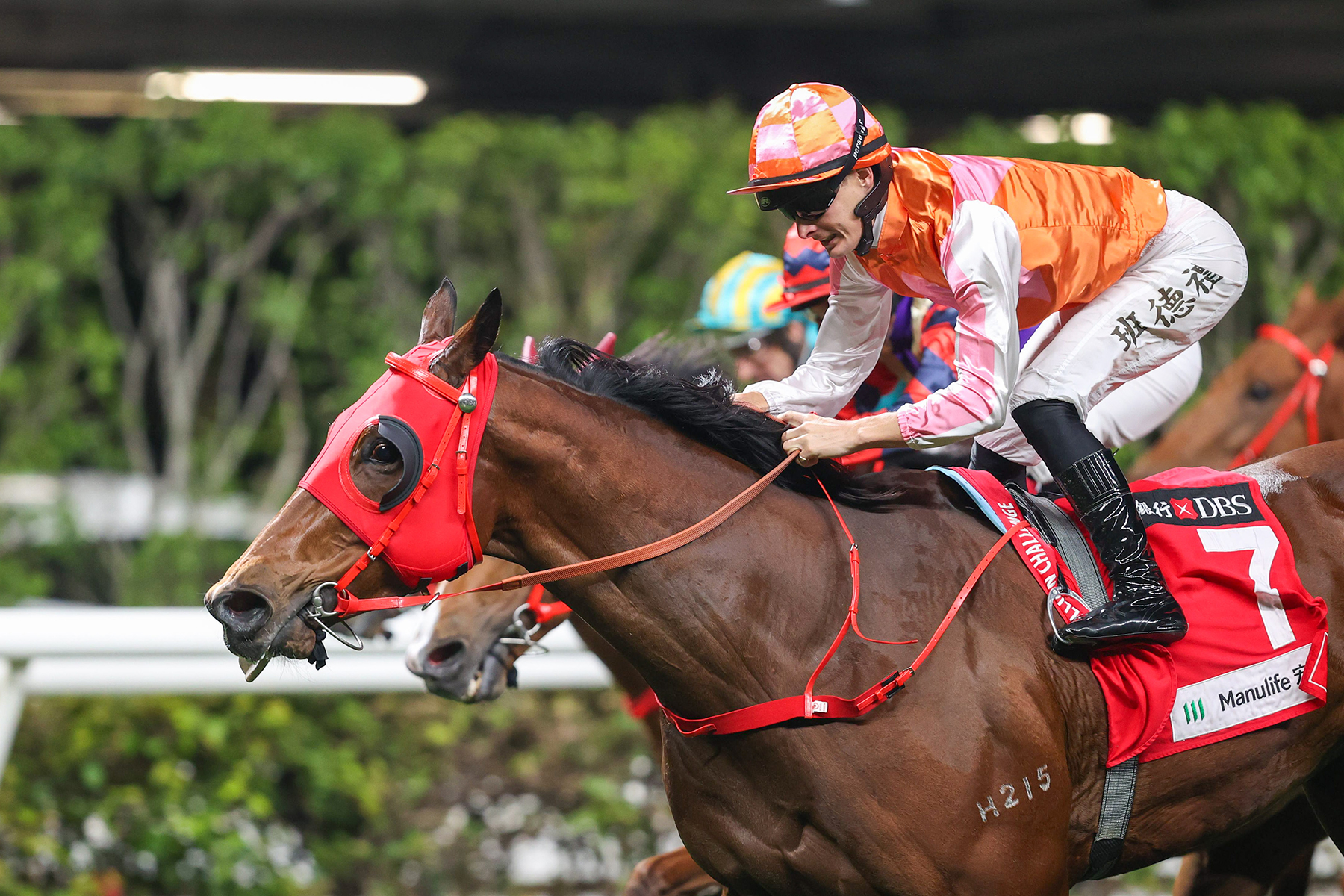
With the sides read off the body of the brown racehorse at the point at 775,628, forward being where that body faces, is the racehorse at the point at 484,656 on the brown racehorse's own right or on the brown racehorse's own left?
on the brown racehorse's own right

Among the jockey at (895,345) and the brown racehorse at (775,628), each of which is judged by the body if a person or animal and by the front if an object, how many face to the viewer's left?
2

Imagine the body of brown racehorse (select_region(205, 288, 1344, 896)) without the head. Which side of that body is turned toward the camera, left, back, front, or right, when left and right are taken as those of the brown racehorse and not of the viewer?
left

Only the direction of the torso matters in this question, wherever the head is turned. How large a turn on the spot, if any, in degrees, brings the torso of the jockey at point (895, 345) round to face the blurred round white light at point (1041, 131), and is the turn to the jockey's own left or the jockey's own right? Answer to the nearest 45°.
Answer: approximately 90° to the jockey's own right

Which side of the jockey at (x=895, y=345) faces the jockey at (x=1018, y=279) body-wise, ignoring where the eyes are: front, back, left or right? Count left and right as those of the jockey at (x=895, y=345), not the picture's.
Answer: left

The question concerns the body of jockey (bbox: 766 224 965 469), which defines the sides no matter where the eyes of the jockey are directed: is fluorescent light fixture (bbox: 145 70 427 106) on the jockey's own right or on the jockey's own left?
on the jockey's own right

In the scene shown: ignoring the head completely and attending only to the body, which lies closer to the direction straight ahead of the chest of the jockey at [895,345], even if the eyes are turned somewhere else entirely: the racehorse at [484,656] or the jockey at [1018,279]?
the racehorse

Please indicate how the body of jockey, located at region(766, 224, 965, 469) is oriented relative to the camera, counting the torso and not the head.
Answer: to the viewer's left

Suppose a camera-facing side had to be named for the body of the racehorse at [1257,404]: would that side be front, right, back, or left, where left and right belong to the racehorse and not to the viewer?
left

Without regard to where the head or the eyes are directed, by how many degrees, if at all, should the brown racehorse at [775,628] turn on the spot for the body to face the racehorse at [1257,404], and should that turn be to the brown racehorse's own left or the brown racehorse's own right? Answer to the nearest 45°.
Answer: approximately 135° to the brown racehorse's own right
